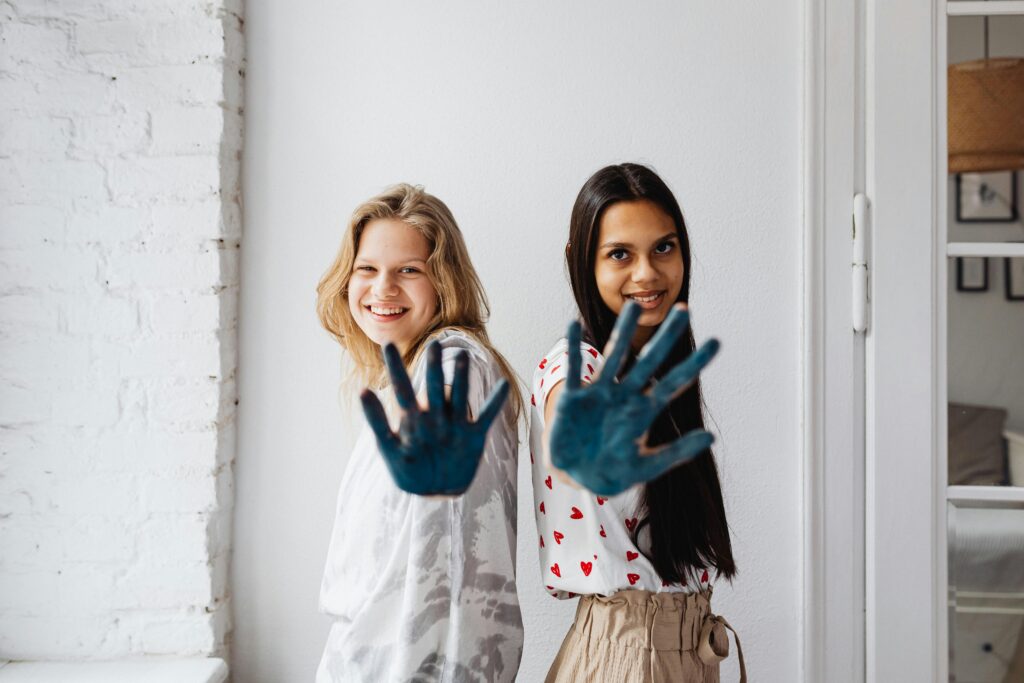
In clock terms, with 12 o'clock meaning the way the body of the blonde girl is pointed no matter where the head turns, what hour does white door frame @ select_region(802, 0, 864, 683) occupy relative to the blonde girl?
The white door frame is roughly at 7 o'clock from the blonde girl.

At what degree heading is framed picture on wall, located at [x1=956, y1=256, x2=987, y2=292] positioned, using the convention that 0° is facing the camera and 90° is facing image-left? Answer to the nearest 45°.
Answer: approximately 0°

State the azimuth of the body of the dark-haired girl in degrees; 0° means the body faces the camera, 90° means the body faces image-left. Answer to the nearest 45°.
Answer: approximately 315°

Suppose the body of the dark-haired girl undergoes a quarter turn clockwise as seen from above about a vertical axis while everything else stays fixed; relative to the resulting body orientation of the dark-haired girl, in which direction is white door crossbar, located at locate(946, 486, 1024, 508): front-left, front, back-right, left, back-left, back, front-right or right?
back

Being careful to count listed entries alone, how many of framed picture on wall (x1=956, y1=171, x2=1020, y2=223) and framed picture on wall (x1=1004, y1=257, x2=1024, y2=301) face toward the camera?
2

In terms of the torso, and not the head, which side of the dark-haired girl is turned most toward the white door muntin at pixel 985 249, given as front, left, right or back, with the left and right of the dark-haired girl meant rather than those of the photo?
left

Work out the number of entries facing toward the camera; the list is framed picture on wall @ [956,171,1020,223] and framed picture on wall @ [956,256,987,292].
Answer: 2

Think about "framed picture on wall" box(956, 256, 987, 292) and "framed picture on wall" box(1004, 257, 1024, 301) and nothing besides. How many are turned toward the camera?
2
